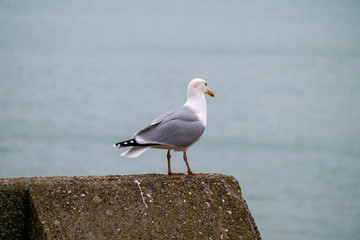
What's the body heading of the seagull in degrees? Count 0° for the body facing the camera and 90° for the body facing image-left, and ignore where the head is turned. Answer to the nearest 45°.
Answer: approximately 270°
